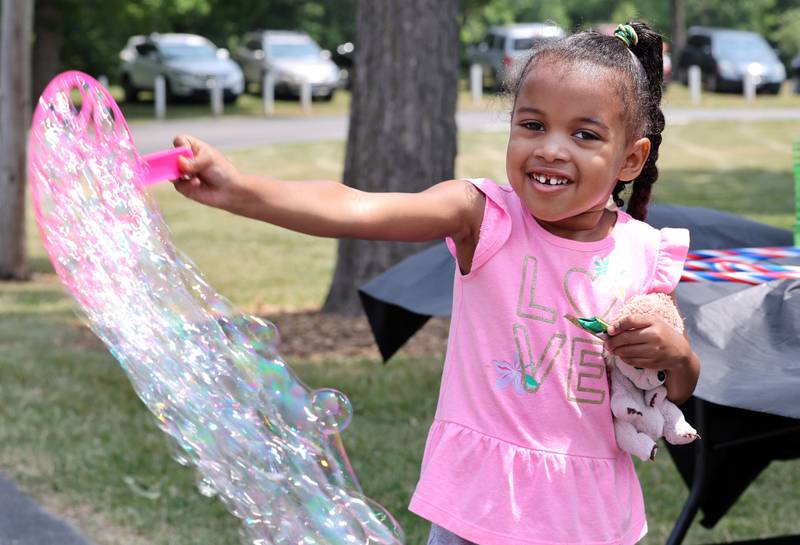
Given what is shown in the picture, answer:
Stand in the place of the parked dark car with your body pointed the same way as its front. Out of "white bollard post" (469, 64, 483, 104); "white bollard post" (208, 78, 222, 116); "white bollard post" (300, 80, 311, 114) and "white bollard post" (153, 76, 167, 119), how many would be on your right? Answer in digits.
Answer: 4

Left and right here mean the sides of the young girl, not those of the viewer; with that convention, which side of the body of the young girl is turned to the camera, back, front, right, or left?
front

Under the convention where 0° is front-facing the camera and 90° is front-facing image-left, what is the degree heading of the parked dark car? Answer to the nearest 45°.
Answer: approximately 315°

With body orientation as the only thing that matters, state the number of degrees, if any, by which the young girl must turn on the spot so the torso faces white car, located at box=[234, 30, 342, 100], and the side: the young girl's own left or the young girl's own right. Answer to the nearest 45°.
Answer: approximately 180°

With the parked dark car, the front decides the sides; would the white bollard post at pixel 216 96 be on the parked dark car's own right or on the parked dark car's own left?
on the parked dark car's own right

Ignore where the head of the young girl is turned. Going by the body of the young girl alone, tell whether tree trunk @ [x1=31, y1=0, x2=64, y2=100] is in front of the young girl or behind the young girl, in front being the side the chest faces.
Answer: behind

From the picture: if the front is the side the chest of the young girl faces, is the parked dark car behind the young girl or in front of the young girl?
behind

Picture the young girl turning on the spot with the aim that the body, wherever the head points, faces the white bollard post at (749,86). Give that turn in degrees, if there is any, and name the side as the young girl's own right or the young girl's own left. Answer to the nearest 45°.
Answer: approximately 180°

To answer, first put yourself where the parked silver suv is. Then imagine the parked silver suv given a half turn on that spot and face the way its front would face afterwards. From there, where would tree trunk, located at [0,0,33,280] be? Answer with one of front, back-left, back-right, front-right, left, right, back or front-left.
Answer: back-left

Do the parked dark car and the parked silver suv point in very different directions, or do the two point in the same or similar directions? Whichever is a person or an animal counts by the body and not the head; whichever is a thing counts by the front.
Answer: same or similar directions

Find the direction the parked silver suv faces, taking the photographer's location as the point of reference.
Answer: facing the viewer and to the right of the viewer

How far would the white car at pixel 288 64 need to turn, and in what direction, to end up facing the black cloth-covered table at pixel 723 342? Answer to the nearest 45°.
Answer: approximately 45° to its right

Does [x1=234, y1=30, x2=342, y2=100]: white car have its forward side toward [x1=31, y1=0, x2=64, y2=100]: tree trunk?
no

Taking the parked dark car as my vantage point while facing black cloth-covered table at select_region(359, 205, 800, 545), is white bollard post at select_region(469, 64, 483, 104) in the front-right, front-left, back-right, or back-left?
front-right

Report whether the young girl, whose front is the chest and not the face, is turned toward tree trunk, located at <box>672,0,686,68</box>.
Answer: no

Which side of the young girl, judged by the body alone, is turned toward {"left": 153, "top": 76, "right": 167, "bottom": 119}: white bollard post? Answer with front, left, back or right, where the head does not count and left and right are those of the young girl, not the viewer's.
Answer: back

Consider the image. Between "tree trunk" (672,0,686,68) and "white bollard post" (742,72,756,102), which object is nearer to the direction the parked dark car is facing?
the white bollard post

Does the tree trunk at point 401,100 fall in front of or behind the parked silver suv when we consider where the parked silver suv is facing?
in front

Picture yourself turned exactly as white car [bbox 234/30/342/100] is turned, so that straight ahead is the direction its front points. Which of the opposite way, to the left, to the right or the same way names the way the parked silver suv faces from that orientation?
the same way
